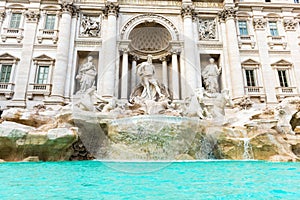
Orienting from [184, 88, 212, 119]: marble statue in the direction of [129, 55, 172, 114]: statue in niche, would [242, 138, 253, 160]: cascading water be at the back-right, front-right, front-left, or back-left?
back-left

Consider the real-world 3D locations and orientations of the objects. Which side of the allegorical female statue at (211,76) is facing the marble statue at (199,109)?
front

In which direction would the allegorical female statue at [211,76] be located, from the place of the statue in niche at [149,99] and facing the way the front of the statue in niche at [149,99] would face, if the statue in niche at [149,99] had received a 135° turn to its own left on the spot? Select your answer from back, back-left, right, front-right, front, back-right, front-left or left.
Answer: front

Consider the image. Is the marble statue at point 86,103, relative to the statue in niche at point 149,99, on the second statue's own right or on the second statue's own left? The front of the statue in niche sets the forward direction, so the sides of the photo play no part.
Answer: on the second statue's own right

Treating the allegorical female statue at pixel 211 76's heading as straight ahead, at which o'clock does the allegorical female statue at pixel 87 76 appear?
the allegorical female statue at pixel 87 76 is roughly at 2 o'clock from the allegorical female statue at pixel 211 76.

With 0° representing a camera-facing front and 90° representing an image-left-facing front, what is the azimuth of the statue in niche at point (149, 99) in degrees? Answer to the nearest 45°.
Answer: approximately 0°

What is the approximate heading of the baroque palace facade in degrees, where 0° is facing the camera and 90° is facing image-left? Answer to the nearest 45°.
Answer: approximately 0°
